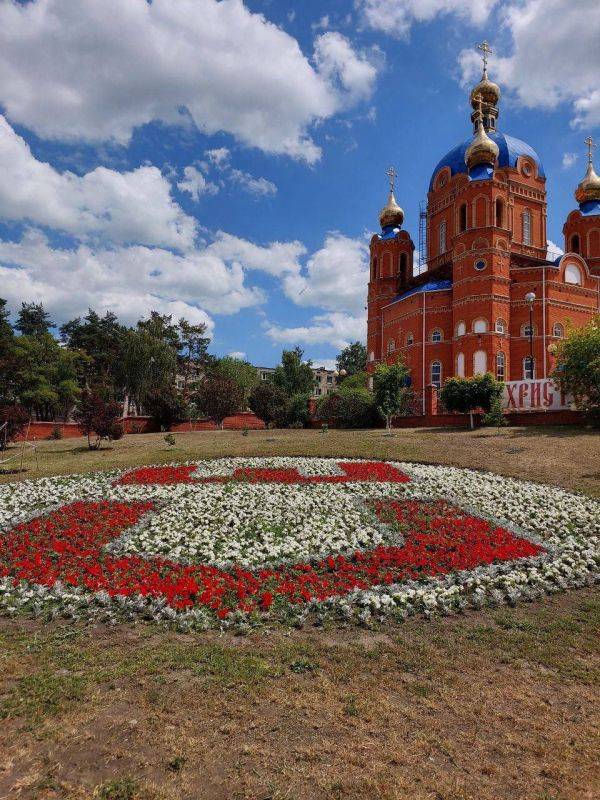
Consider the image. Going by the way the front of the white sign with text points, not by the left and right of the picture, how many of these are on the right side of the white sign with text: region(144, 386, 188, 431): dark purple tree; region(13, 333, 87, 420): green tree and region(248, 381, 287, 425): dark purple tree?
3

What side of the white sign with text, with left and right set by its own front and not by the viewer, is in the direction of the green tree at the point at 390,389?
right

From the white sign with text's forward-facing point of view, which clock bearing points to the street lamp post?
The street lamp post is roughly at 6 o'clock from the white sign with text.

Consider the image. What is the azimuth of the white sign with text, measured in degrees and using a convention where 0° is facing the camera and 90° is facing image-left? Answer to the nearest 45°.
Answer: approximately 0°

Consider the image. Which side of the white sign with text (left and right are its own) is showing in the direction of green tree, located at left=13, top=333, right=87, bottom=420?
right

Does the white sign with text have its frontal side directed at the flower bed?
yes

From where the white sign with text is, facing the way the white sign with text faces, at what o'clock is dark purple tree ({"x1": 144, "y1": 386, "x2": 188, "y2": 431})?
The dark purple tree is roughly at 3 o'clock from the white sign with text.

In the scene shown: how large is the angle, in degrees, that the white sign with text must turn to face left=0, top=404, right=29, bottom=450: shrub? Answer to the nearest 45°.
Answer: approximately 45° to its right

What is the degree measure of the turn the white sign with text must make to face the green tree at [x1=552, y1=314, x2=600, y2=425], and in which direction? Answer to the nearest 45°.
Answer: approximately 45° to its left

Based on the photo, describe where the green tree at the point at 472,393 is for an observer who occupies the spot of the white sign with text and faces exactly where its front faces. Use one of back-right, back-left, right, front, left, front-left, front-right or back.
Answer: front-right

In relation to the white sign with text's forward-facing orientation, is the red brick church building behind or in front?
behind

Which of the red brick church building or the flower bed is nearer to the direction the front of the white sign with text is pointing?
the flower bed

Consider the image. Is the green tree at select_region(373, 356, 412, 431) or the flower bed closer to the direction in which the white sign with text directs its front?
the flower bed
